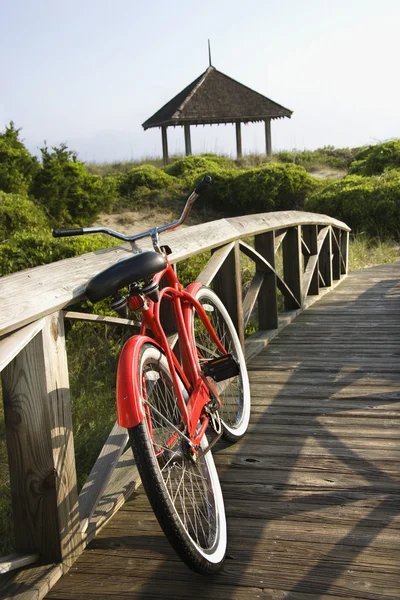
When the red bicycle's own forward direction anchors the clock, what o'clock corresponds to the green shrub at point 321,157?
The green shrub is roughly at 11 o'clock from the red bicycle.

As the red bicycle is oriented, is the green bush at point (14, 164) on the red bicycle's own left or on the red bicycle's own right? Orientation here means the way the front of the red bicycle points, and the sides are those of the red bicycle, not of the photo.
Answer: on the red bicycle's own left

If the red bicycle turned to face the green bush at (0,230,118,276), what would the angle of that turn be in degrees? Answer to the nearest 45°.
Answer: approximately 45° to its left

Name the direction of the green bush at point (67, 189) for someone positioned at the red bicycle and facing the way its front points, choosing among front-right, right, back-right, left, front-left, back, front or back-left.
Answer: front-left

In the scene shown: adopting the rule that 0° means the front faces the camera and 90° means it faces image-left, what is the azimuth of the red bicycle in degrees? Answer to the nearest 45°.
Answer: approximately 225°

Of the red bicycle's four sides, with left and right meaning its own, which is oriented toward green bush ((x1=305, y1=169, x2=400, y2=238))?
front

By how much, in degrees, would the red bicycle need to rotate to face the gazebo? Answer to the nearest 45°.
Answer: approximately 45° to its left

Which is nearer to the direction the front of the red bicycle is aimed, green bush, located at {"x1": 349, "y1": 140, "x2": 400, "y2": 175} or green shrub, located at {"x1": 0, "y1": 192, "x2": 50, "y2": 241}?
the green bush

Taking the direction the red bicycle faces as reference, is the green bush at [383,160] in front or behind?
in front

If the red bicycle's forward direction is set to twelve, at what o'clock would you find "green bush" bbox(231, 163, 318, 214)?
The green bush is roughly at 11 o'clock from the red bicycle.
